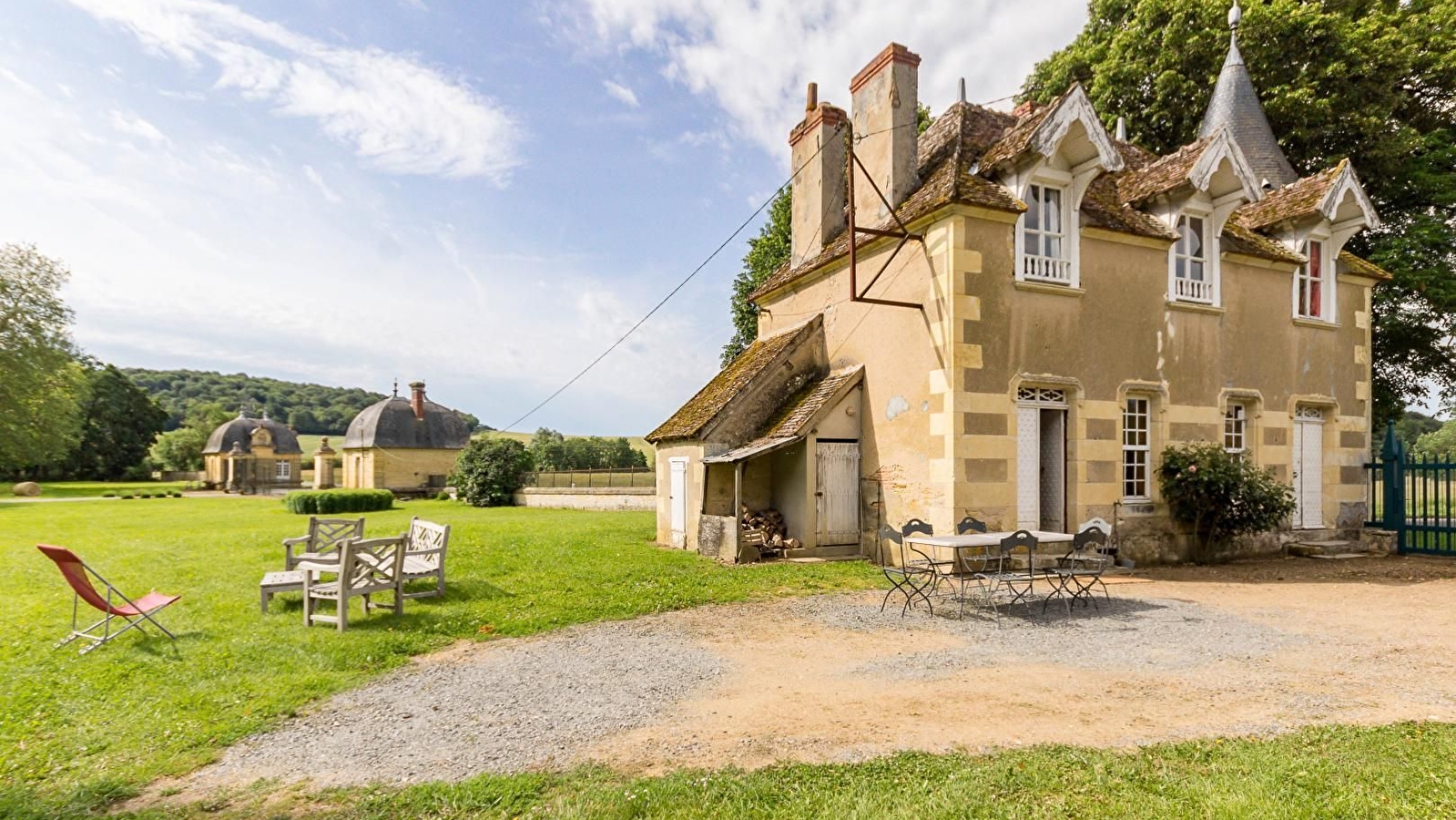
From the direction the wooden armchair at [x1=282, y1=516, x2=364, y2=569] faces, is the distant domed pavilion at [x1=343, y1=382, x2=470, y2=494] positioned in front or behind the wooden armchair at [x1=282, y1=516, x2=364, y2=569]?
behind

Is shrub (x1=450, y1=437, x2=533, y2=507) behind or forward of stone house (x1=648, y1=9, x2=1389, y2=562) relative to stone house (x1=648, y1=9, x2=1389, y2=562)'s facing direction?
behind

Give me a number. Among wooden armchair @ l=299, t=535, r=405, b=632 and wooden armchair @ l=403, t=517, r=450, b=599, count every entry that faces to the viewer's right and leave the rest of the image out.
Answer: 0

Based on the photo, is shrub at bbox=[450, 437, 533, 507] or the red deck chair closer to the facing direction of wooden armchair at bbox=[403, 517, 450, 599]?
the red deck chair

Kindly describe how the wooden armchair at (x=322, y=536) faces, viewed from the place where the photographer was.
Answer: facing the viewer and to the left of the viewer
